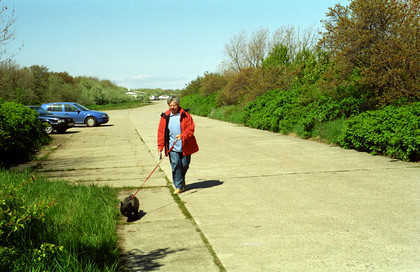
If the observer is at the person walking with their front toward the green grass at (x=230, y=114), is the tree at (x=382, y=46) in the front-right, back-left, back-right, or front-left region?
front-right

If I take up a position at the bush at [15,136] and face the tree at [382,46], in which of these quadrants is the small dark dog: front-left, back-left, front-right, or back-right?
front-right

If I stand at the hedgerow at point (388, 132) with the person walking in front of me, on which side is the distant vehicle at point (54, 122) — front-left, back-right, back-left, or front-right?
front-right

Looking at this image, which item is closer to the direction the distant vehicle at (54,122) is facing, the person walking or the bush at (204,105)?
the person walking

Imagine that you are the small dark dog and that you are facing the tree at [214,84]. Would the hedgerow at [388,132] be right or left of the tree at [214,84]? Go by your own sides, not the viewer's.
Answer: right

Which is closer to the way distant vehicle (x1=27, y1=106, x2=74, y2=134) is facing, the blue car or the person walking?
the person walking

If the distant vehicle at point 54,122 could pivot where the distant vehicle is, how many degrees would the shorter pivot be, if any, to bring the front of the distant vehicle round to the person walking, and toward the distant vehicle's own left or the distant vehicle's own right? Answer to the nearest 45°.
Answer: approximately 45° to the distant vehicle's own right

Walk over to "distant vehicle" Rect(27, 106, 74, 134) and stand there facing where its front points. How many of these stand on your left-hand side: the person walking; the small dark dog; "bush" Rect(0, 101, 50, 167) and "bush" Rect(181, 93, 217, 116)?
1

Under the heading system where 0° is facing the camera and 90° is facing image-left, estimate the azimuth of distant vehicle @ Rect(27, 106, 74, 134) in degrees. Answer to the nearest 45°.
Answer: approximately 315°

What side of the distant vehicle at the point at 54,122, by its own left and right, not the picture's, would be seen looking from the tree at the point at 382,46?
front

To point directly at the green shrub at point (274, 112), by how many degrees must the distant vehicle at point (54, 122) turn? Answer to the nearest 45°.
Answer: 0° — it already faces it

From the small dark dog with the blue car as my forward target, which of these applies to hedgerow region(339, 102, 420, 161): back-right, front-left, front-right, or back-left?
front-right
